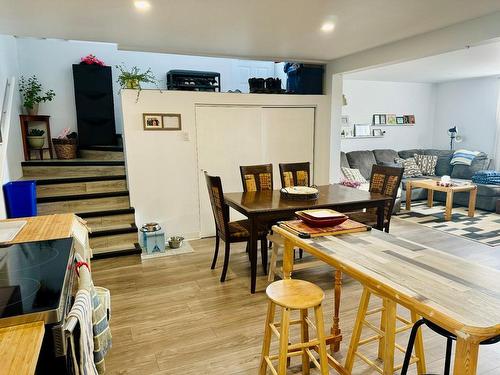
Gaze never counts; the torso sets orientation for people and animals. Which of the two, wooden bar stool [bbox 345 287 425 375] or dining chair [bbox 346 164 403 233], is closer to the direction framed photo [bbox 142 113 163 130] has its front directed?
the wooden bar stool

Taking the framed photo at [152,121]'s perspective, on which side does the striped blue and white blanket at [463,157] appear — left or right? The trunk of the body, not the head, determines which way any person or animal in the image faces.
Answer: on its left

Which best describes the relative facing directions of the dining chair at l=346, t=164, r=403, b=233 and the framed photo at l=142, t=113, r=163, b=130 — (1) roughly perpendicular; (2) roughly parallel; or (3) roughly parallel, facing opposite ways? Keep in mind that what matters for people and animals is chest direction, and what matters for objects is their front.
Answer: roughly perpendicular

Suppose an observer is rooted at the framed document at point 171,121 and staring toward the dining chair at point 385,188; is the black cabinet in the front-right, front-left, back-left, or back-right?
back-left

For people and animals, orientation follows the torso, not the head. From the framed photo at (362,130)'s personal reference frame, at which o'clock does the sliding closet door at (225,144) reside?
The sliding closet door is roughly at 1 o'clock from the framed photo.

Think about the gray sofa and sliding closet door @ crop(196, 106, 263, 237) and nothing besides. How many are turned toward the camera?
2

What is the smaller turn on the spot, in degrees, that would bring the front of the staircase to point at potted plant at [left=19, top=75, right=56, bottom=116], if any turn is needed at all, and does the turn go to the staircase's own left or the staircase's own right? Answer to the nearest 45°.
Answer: approximately 135° to the staircase's own right

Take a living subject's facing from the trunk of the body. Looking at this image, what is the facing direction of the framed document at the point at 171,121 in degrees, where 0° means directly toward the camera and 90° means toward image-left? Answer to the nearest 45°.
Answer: approximately 0°

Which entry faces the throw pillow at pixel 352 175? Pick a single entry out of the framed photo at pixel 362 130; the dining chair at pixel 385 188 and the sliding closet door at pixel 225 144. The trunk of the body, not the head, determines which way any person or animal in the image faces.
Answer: the framed photo

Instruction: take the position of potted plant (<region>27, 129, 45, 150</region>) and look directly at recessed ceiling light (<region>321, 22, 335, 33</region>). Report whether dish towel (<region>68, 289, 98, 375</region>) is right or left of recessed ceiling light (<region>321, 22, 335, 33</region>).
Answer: right
